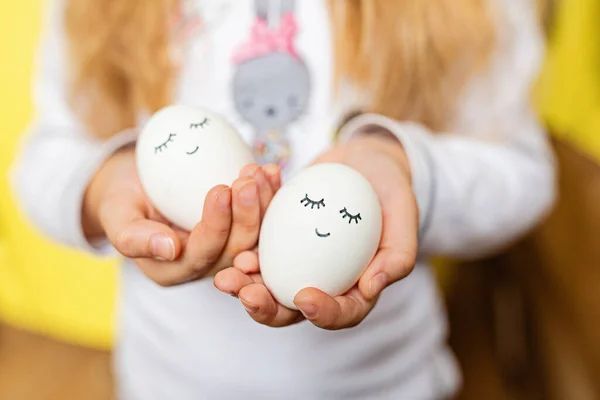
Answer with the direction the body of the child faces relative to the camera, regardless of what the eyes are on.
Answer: toward the camera
